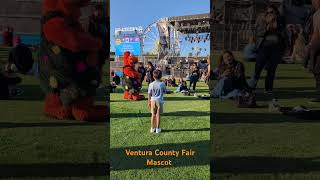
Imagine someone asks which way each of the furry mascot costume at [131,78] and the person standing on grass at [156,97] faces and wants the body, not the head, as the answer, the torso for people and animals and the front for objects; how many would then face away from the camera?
1

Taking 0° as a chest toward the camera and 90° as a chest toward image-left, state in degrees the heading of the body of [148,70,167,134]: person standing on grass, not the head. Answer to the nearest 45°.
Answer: approximately 180°
